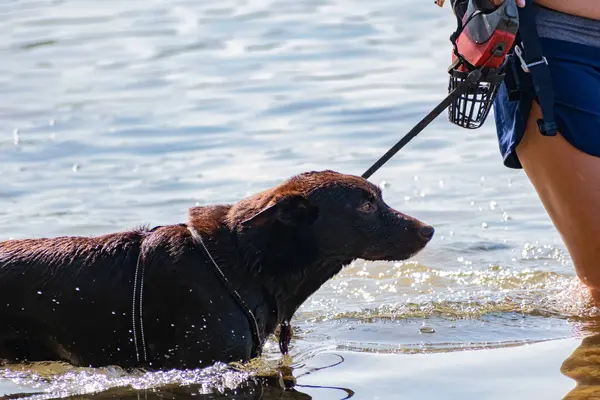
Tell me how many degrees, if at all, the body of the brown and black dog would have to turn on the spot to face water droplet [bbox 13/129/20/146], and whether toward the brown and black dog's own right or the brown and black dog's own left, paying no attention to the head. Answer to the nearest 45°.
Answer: approximately 90° to the brown and black dog's own left

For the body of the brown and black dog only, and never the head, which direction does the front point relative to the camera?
to the viewer's right

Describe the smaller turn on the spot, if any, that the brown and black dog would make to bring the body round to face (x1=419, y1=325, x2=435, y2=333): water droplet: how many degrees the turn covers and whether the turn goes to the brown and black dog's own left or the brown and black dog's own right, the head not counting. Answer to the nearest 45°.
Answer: approximately 45° to the brown and black dog's own left
